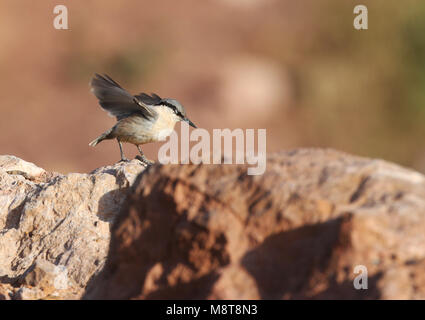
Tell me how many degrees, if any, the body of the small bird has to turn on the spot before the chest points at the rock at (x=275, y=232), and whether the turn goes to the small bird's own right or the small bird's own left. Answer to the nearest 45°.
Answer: approximately 90° to the small bird's own right

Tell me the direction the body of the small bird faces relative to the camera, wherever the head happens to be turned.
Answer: to the viewer's right
